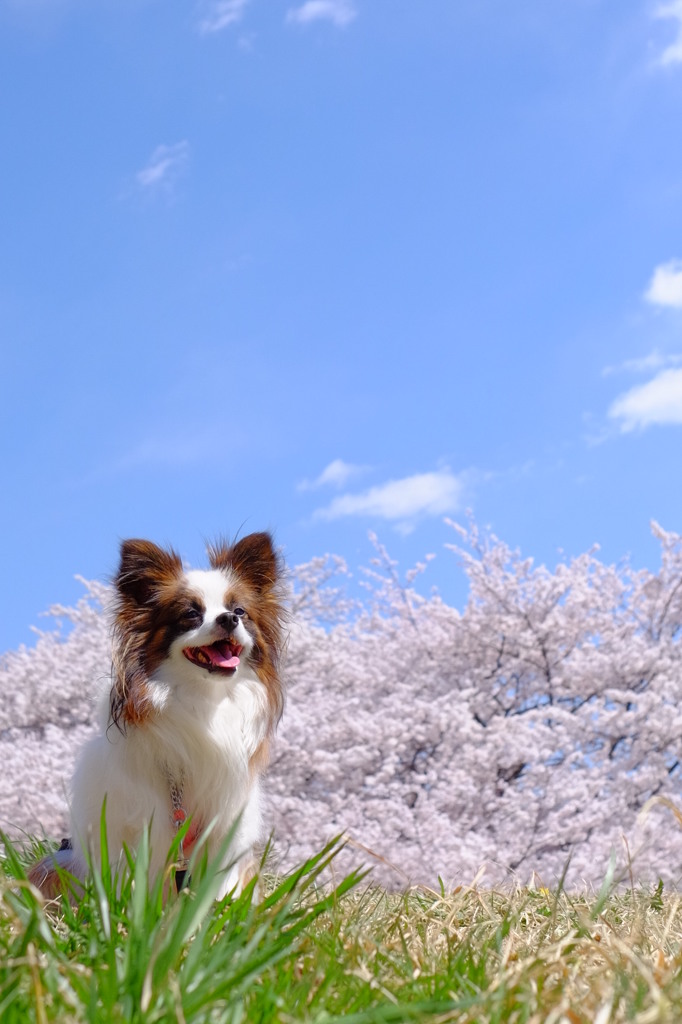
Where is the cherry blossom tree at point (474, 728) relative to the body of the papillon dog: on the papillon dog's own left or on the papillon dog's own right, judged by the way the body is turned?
on the papillon dog's own left

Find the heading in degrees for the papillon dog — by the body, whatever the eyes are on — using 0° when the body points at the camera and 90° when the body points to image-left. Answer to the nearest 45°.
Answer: approximately 315°
